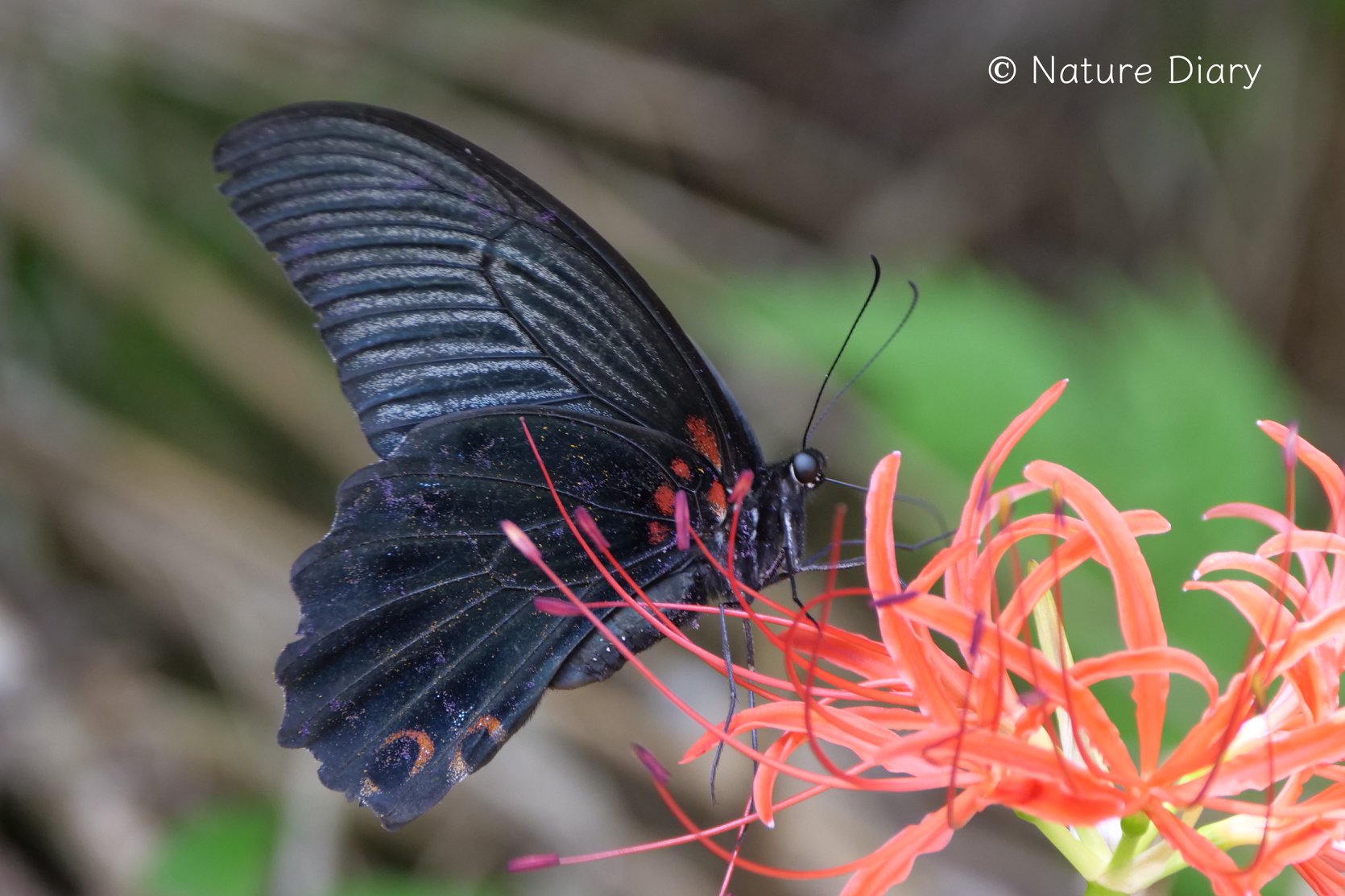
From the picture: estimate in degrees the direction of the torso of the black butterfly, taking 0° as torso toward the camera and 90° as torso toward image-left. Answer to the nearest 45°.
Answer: approximately 270°
